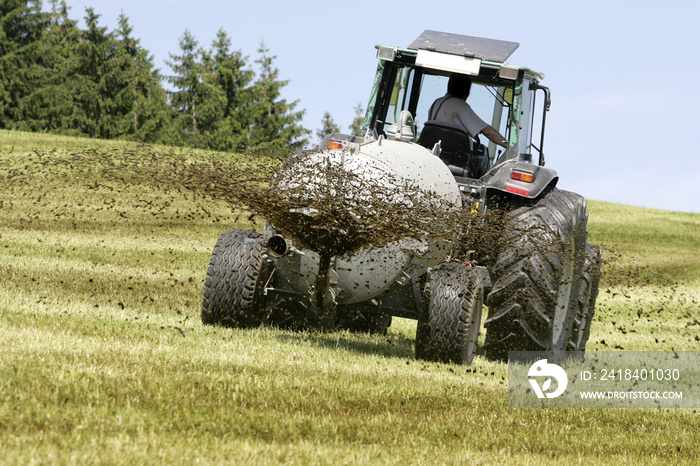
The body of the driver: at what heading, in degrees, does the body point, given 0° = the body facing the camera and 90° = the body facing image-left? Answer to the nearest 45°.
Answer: approximately 225°

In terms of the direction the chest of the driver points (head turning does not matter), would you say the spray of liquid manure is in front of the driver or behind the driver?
behind
